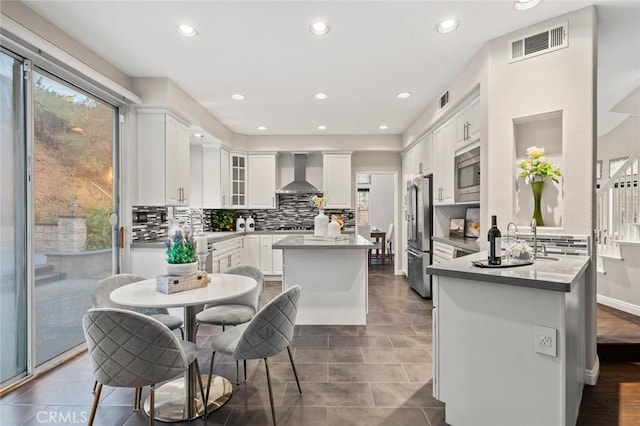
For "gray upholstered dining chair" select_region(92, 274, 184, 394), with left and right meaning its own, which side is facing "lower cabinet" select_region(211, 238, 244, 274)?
left

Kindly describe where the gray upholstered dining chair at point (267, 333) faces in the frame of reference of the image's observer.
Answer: facing away from the viewer and to the left of the viewer

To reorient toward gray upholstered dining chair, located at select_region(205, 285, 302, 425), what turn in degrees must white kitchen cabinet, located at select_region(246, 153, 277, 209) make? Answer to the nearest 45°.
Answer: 0° — it already faces it

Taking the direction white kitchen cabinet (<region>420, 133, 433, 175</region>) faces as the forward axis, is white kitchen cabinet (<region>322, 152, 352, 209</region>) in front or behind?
in front

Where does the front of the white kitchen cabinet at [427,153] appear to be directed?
to the viewer's left

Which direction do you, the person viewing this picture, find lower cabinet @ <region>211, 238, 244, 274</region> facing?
facing the viewer and to the right of the viewer

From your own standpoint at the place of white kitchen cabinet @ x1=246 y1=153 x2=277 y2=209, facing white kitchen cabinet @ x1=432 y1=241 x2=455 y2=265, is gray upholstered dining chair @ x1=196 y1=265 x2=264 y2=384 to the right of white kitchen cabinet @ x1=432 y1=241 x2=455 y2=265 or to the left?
right

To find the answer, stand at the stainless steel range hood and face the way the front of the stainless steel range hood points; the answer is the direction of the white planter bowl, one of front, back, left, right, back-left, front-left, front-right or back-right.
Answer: front

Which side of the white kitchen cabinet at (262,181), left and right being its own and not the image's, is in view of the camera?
front

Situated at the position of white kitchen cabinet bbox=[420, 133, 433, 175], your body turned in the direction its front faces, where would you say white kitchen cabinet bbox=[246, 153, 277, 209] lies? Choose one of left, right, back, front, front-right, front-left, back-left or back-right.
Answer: front

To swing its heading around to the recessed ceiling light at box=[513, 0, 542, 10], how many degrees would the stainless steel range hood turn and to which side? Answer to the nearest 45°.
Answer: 0° — it already faces it

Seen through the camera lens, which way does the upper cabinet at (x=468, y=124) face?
facing the viewer and to the left of the viewer

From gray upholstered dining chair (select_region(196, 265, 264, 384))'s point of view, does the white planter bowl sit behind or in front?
in front

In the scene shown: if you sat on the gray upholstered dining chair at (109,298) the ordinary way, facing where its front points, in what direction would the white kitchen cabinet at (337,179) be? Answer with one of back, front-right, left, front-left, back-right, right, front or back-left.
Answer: left

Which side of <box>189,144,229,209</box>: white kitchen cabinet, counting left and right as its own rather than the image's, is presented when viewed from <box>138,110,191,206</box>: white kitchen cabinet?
right

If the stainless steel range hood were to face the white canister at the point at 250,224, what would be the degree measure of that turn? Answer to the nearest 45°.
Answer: approximately 90° to its right

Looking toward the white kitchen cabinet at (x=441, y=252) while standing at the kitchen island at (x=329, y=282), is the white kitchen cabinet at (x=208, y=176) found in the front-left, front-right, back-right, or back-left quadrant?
back-left
